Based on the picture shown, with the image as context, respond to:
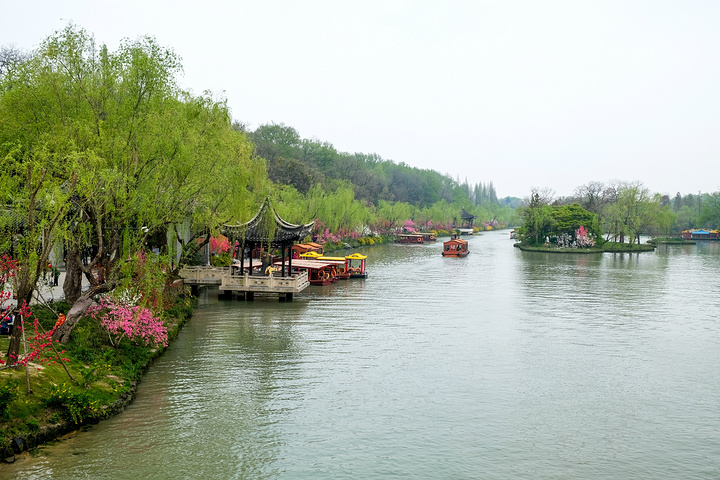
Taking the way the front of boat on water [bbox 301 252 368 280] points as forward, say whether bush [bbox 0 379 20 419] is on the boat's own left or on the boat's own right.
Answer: on the boat's own right

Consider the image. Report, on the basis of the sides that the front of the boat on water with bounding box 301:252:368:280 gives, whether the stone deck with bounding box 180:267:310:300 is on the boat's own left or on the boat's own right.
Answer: on the boat's own right

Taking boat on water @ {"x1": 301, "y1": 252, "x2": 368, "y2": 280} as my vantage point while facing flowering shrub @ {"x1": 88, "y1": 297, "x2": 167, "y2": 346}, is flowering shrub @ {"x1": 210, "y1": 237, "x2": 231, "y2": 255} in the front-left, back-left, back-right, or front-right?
front-right
